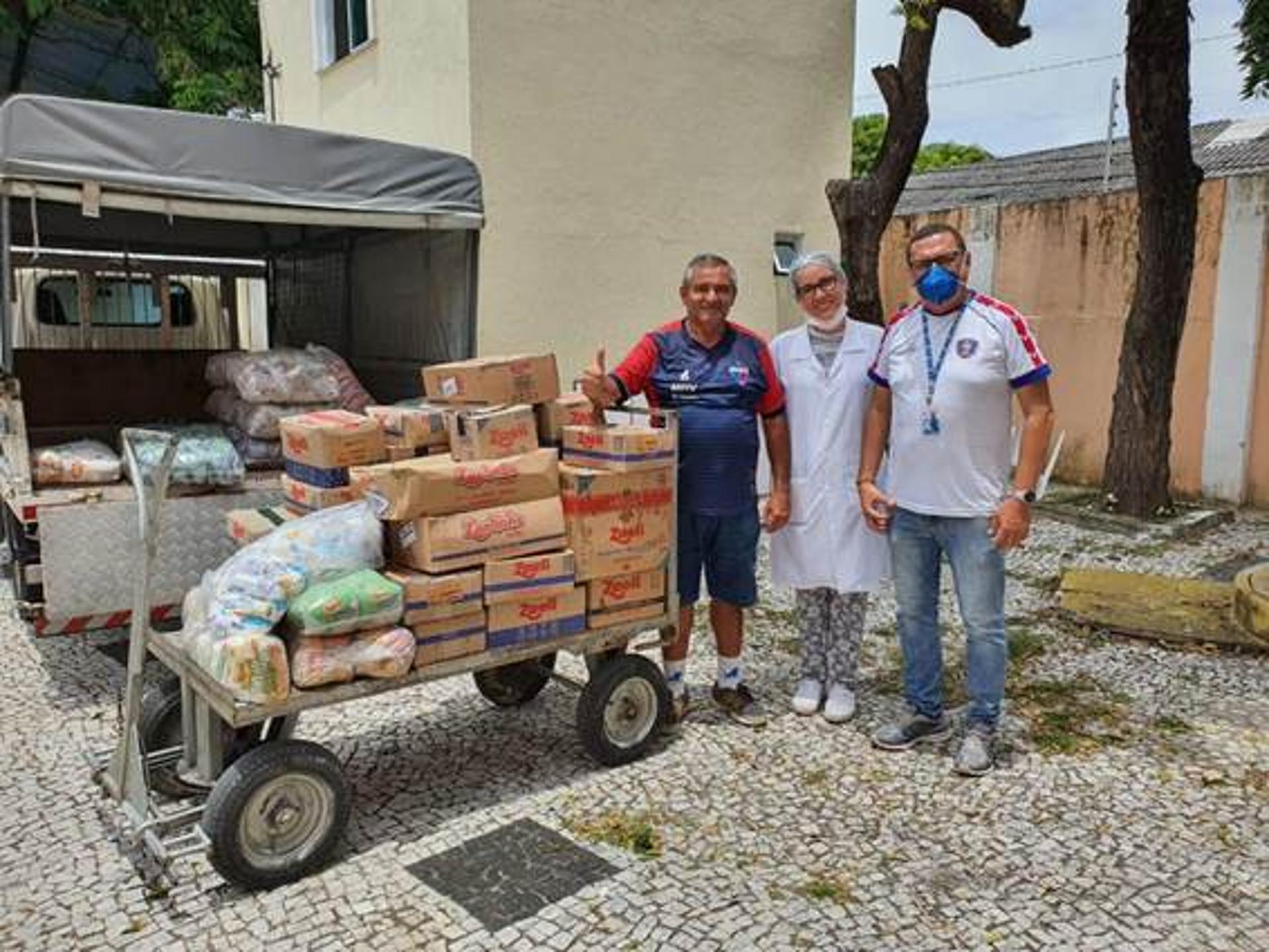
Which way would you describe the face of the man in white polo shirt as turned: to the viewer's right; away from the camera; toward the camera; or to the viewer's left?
toward the camera

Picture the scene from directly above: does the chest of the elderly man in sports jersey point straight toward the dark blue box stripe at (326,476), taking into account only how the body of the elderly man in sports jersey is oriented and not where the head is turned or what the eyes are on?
no

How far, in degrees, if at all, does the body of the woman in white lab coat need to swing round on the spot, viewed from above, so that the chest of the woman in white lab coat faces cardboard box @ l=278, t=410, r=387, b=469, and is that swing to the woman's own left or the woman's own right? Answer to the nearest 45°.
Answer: approximately 45° to the woman's own right

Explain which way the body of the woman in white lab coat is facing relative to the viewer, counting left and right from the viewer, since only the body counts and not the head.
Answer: facing the viewer

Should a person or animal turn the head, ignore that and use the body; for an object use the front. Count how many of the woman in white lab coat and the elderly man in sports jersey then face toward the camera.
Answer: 2

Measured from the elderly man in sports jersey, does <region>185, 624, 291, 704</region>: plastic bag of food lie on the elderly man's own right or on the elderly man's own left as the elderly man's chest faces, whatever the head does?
on the elderly man's own right

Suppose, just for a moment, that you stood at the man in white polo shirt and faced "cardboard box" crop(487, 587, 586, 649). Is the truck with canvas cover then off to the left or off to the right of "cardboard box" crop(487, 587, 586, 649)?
right

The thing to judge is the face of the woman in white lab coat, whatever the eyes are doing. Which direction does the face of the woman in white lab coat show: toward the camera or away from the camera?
toward the camera

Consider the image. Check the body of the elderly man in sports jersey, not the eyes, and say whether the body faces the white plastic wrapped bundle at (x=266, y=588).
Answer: no

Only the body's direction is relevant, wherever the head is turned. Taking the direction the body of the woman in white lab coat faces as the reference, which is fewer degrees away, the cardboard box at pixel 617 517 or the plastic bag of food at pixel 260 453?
the cardboard box

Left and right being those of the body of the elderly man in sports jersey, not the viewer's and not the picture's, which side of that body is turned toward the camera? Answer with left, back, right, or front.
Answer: front

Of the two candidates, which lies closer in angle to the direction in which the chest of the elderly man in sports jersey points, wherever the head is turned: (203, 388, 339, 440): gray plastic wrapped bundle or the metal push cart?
the metal push cart

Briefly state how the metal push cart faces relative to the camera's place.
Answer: facing the viewer and to the left of the viewer

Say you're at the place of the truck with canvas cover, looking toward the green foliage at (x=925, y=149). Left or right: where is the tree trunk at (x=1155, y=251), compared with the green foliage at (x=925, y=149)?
right

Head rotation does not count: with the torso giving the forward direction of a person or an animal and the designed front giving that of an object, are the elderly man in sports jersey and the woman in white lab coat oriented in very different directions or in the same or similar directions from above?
same or similar directions

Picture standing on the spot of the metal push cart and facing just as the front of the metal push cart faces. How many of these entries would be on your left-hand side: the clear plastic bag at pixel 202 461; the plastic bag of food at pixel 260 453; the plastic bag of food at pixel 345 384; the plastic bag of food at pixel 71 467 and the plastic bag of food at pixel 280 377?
0
